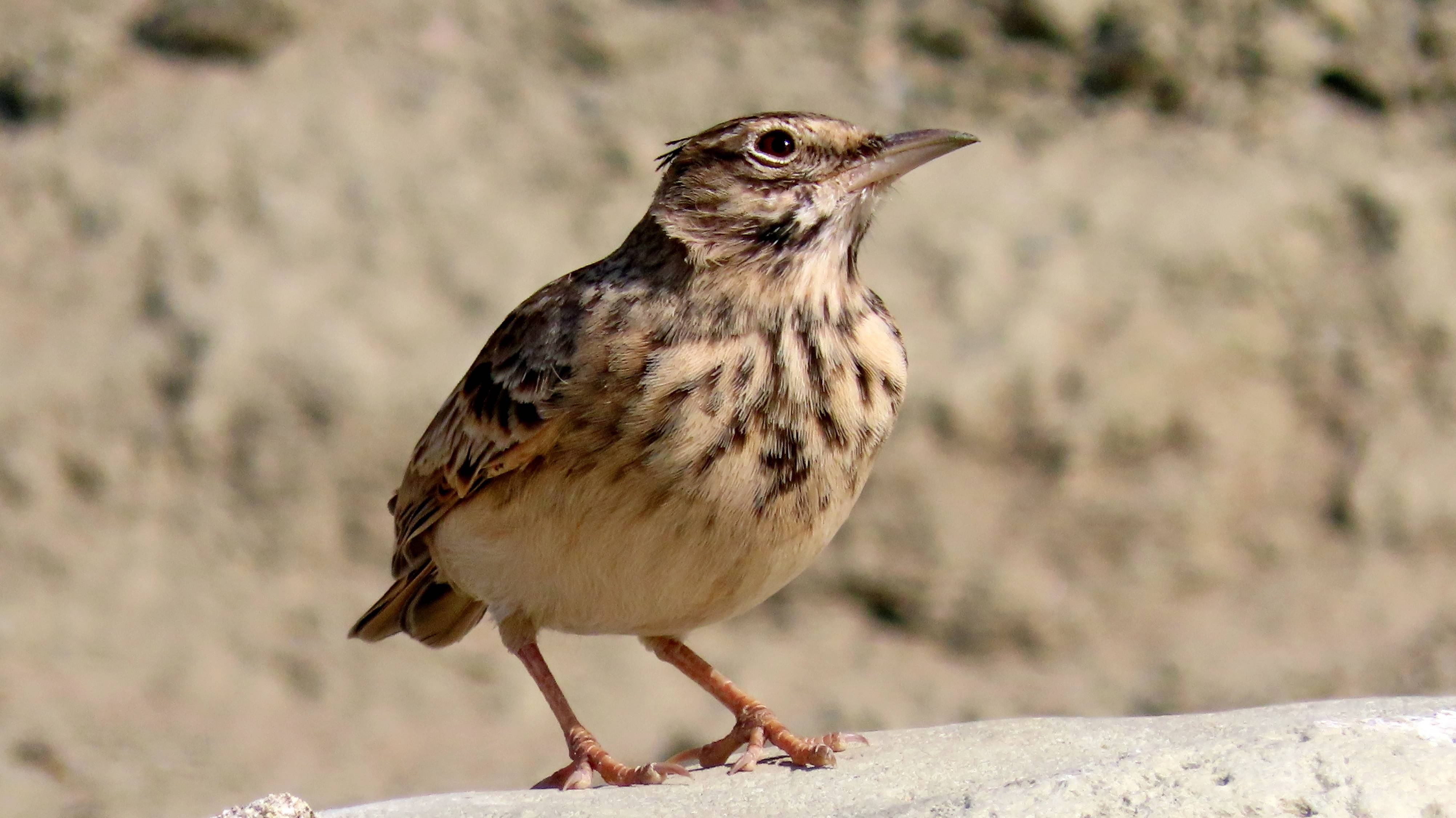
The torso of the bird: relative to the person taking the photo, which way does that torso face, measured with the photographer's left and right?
facing the viewer and to the right of the viewer
